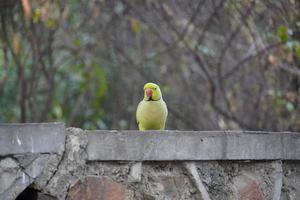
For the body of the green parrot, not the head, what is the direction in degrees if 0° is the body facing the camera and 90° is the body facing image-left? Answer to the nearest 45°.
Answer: approximately 0°
